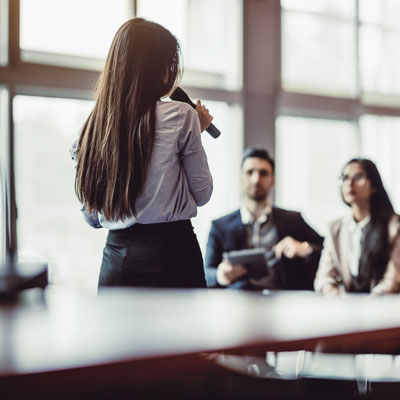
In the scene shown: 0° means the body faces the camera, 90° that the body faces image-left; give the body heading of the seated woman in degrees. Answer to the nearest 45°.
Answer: approximately 45°

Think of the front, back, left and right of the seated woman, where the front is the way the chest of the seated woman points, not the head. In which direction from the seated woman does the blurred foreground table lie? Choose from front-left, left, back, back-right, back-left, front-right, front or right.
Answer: front-left

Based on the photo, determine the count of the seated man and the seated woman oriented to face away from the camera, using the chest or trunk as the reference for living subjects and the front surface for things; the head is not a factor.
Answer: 0

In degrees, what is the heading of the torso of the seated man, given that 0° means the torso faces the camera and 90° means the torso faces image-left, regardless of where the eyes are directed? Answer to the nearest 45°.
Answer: approximately 0°

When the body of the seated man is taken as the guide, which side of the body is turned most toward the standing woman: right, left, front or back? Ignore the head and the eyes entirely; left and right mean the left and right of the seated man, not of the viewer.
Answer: front

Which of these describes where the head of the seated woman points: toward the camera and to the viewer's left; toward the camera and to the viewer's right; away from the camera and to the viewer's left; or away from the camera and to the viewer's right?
toward the camera and to the viewer's left

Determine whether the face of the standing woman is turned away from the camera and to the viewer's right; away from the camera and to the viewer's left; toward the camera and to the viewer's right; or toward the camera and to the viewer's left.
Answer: away from the camera and to the viewer's right
